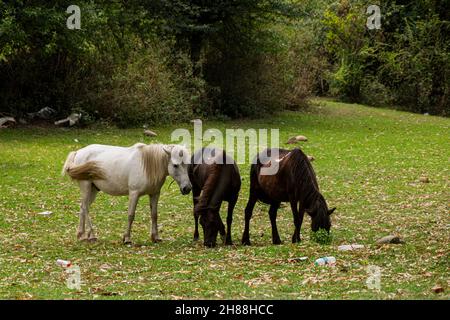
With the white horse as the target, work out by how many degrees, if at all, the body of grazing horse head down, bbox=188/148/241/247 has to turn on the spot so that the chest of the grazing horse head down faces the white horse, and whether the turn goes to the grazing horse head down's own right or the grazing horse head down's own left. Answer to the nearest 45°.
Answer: approximately 90° to the grazing horse head down's own right

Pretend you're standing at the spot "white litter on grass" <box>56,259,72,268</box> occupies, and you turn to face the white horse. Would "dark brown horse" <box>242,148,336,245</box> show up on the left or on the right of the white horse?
right

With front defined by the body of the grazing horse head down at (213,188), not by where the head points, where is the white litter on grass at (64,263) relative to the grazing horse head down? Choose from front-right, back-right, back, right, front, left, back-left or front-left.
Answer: front-right

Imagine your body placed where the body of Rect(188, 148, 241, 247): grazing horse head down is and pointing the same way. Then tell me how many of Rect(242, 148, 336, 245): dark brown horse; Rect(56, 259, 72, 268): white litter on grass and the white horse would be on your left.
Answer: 1

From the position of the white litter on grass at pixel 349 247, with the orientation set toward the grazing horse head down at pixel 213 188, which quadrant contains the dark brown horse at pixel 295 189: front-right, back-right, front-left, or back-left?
front-right

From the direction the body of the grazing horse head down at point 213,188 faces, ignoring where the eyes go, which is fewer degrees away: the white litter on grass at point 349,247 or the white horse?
the white litter on grass

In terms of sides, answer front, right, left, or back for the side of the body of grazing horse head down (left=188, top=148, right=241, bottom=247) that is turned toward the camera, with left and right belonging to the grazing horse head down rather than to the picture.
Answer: front

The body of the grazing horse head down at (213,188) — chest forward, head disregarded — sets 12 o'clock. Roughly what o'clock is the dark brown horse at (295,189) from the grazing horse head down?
The dark brown horse is roughly at 9 o'clock from the grazing horse head down.

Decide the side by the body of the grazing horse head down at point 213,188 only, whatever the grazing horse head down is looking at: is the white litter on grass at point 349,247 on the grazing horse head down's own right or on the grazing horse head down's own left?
on the grazing horse head down's own left

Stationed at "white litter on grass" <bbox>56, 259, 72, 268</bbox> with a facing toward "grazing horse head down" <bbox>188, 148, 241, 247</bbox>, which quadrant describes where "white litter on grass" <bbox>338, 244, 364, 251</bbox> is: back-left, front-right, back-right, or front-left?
front-right

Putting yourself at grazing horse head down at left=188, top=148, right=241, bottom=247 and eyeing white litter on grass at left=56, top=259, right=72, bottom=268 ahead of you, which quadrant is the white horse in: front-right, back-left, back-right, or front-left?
front-right

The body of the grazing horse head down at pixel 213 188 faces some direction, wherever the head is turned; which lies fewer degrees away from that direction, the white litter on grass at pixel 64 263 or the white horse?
the white litter on grass
